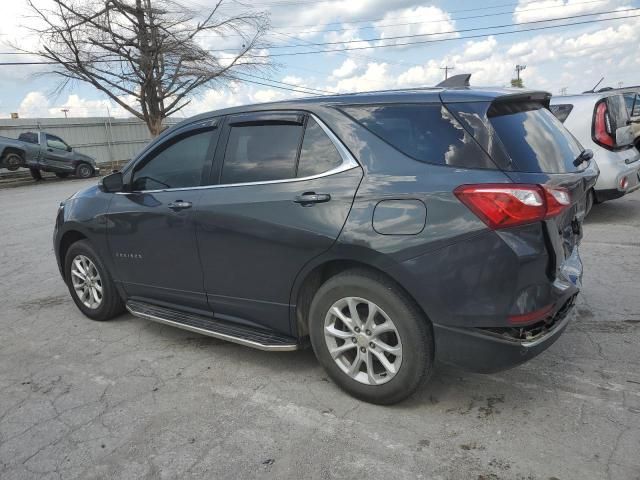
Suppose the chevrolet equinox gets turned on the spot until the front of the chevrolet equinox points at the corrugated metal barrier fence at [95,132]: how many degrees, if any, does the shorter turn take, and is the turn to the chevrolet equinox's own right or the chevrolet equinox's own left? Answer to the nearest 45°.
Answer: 0° — it already faces it

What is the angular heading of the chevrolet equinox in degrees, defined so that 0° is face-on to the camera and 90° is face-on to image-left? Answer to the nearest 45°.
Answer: approximately 135°
